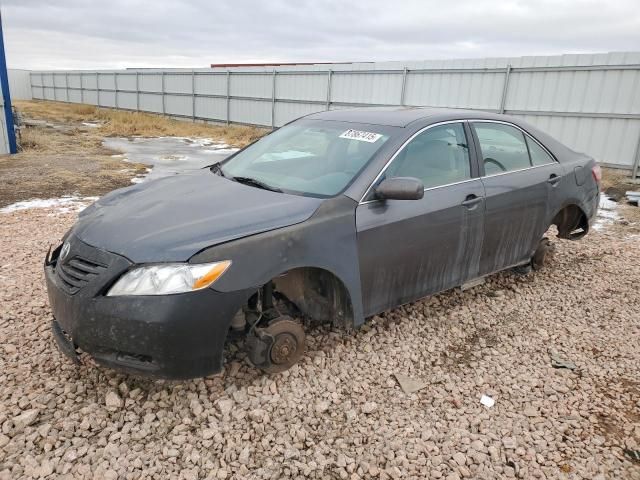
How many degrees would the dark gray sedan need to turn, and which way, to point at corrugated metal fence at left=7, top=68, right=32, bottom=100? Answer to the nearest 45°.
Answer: approximately 90° to its right

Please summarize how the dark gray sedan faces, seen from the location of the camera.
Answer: facing the viewer and to the left of the viewer
